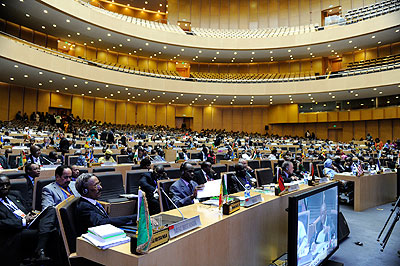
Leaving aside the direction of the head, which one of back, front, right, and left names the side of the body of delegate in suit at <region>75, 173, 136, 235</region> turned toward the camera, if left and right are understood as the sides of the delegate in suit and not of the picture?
right

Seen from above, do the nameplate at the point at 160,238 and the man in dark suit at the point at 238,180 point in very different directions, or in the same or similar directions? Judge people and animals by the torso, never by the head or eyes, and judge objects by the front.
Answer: same or similar directions

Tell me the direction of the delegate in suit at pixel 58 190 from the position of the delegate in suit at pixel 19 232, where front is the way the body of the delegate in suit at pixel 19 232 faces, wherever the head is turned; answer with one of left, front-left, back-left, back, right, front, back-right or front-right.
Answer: left

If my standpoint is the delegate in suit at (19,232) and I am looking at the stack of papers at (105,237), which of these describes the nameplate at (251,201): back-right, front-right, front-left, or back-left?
front-left

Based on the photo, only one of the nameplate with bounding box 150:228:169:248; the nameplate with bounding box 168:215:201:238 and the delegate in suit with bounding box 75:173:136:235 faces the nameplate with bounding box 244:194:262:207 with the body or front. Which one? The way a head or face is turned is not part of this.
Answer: the delegate in suit

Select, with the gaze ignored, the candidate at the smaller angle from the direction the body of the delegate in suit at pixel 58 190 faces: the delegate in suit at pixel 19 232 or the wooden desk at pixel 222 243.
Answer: the wooden desk

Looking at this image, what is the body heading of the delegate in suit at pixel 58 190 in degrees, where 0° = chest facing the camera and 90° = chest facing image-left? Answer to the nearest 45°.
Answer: approximately 315°

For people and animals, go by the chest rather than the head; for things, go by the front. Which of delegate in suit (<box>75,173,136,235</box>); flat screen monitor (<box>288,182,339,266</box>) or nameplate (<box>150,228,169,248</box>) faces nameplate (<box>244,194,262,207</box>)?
the delegate in suit

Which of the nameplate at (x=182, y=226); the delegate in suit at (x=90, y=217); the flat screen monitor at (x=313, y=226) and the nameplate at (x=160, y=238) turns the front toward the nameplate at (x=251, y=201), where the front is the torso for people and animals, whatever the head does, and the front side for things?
the delegate in suit

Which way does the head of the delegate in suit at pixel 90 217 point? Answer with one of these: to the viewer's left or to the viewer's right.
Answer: to the viewer's right

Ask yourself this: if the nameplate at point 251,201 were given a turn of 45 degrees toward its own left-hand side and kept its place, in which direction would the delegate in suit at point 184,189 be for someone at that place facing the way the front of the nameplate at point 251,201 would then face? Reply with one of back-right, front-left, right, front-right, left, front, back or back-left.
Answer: back-left

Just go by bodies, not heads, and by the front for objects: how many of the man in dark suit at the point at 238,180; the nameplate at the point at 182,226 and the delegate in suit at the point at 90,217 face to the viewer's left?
0

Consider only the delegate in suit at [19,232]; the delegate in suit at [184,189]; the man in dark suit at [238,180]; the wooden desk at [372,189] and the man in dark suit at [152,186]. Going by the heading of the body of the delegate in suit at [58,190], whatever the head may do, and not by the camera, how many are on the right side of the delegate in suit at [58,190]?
1

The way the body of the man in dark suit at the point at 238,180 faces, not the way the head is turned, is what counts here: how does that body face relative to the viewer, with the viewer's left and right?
facing the viewer and to the right of the viewer

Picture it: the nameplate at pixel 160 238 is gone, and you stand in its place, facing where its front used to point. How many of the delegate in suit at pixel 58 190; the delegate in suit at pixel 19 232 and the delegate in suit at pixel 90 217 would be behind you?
3
